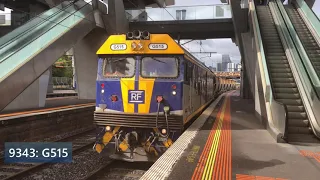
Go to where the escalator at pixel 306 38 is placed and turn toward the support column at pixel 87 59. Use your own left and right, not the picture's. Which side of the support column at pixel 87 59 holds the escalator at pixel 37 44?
left

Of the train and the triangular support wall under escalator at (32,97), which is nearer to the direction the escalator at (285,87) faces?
the train

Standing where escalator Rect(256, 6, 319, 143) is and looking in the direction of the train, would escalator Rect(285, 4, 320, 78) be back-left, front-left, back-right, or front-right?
back-right

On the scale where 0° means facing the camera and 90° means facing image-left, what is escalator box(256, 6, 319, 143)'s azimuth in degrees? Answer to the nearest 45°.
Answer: approximately 0°

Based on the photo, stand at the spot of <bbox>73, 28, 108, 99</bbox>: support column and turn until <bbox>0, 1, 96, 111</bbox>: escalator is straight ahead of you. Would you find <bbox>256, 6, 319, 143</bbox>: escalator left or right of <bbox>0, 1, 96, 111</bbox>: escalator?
left

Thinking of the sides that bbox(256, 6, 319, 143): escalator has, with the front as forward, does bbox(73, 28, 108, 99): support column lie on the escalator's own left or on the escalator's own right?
on the escalator's own right

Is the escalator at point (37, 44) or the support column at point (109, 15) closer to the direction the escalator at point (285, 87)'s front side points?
the escalator

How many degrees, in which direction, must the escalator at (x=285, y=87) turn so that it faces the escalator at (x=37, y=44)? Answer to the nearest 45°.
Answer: approximately 90° to its right
